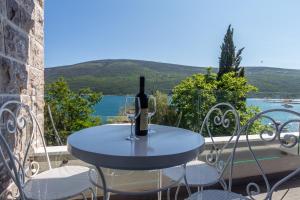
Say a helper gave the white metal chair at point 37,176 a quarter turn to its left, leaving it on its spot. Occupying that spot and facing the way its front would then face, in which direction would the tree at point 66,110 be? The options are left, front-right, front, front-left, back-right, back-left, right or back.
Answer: front

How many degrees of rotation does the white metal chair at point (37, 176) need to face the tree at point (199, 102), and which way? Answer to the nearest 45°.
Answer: approximately 45° to its left

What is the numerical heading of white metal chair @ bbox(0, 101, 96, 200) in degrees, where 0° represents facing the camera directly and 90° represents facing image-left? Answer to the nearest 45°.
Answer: approximately 270°

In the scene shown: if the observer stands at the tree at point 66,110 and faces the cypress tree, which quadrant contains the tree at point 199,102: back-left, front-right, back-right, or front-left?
front-right

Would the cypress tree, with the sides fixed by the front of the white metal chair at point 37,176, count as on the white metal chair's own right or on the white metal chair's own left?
on the white metal chair's own left

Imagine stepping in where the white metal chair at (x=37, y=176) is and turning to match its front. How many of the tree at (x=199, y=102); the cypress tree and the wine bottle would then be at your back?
0

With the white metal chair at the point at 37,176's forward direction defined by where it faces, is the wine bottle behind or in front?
in front
